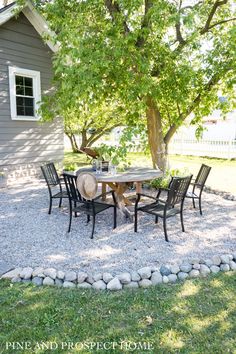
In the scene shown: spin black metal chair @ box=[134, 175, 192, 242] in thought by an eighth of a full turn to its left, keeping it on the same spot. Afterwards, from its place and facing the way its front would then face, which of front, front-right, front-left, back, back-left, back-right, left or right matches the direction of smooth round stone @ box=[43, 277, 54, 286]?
front-left

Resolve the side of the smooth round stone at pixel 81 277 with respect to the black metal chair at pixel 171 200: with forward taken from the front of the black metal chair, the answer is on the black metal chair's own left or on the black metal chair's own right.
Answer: on the black metal chair's own left

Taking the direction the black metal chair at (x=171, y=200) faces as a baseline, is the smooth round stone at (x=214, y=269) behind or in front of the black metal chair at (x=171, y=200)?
behind

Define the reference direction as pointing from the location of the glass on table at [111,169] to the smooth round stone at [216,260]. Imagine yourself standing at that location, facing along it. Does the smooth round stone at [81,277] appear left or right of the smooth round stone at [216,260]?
right

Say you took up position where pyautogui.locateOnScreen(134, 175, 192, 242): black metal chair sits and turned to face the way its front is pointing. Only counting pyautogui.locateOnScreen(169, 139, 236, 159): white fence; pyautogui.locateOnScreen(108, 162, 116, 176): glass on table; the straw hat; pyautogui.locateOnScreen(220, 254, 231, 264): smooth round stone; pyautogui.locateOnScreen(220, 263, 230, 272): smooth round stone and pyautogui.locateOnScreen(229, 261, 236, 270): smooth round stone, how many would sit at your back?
3

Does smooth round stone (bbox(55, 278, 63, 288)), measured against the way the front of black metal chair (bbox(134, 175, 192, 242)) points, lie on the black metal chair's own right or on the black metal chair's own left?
on the black metal chair's own left

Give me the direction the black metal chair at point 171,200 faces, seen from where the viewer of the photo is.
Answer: facing away from the viewer and to the left of the viewer

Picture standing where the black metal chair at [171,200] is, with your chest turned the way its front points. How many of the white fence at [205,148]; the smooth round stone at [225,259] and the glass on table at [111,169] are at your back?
1

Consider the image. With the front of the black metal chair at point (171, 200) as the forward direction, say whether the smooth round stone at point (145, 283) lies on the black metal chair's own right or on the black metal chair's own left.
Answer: on the black metal chair's own left

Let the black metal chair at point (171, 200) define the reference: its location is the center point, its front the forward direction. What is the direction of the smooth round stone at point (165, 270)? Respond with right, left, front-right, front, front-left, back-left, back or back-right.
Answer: back-left

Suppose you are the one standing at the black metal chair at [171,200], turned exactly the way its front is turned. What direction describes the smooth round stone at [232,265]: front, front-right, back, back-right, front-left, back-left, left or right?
back

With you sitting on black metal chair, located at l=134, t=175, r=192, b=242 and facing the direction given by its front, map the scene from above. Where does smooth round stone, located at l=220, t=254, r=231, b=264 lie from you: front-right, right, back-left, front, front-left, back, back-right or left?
back

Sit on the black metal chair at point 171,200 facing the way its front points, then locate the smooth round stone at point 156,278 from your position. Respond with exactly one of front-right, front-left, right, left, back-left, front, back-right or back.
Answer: back-left

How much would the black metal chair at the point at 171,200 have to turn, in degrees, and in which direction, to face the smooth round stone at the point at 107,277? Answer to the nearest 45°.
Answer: approximately 90° to its left

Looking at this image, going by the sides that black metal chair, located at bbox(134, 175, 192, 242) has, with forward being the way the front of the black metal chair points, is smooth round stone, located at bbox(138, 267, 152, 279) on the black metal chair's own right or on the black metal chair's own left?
on the black metal chair's own left

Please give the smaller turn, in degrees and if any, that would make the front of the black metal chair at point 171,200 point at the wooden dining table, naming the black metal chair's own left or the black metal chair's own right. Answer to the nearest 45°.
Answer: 0° — it already faces it

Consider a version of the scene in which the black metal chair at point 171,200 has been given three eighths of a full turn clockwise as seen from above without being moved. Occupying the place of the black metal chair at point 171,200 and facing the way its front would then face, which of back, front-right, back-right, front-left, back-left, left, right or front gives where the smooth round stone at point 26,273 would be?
back-right
